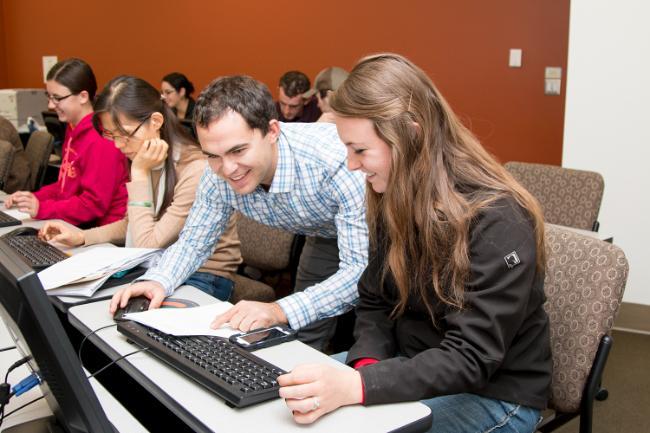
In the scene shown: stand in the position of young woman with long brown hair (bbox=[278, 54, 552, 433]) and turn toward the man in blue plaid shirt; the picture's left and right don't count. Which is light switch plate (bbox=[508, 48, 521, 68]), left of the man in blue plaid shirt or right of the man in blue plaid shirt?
right

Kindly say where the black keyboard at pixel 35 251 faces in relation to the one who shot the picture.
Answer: facing away from the viewer and to the right of the viewer

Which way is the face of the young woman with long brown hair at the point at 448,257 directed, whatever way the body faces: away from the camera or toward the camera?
toward the camera

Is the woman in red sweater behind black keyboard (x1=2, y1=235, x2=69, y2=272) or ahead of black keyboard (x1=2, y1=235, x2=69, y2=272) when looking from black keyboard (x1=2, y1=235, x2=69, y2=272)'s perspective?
ahead

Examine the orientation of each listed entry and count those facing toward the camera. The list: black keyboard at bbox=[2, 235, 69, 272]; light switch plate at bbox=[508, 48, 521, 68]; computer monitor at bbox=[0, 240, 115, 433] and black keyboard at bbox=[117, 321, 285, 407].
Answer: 1

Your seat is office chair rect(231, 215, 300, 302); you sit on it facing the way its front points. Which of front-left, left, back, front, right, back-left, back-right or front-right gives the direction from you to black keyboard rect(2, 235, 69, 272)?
front

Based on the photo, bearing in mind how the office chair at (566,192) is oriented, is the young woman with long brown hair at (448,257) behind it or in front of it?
in front

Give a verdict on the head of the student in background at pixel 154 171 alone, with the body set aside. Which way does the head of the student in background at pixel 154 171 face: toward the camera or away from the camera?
toward the camera

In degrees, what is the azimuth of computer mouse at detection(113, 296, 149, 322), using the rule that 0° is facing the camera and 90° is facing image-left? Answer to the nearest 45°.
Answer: approximately 45°

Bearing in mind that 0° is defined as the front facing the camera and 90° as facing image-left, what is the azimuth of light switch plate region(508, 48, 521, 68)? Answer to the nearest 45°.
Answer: approximately 0°

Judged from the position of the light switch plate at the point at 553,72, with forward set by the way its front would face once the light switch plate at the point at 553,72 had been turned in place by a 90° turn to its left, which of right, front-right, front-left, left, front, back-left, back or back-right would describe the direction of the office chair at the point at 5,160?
back-right

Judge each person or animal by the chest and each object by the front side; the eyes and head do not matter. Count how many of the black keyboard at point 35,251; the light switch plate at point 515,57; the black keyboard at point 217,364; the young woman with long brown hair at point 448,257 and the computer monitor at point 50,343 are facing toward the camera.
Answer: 1

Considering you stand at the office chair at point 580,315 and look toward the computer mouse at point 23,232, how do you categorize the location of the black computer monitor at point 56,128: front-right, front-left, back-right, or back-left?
front-right

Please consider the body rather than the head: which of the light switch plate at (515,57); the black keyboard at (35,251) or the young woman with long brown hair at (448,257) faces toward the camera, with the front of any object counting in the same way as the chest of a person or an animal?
the light switch plate

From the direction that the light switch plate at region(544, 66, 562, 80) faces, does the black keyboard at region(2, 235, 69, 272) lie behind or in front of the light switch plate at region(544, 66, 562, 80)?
in front

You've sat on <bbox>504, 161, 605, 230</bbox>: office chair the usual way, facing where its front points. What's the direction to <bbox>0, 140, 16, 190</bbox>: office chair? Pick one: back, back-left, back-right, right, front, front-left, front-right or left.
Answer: front-right

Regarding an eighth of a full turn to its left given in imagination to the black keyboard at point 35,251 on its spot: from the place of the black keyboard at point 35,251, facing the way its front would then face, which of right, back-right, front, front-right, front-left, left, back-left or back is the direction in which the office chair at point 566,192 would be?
right

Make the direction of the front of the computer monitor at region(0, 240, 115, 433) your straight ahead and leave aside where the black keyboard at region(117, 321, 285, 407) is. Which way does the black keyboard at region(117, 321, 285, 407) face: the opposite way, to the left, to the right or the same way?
the same way

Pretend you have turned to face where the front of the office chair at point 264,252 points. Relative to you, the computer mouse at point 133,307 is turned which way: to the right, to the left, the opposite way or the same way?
the same way

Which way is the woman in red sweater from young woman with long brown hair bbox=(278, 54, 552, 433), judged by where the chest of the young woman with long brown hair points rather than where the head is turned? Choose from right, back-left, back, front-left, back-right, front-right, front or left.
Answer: front-right
